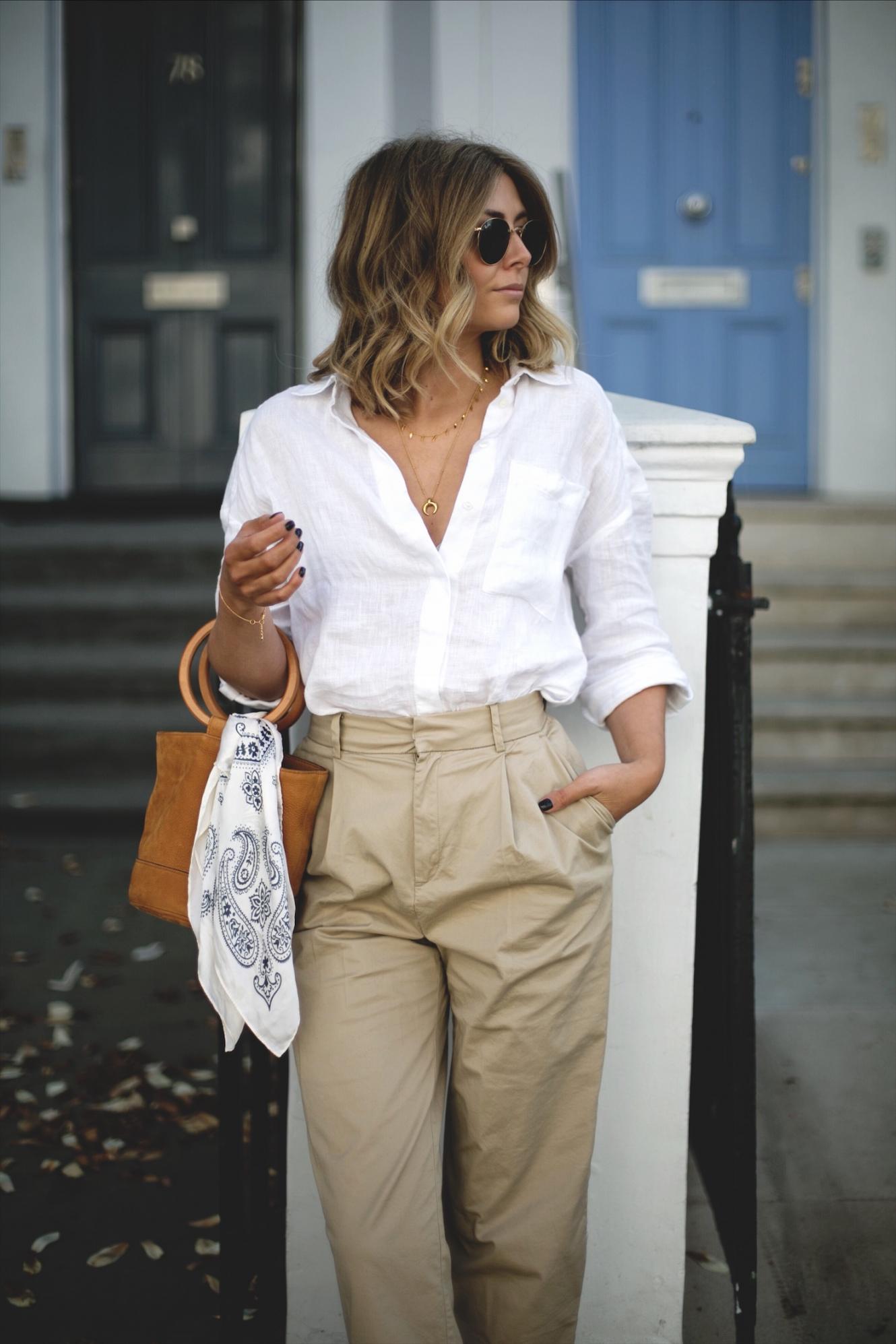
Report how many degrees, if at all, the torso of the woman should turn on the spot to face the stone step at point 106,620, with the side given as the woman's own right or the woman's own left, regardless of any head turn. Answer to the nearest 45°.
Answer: approximately 180°

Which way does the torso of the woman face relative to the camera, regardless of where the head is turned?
toward the camera

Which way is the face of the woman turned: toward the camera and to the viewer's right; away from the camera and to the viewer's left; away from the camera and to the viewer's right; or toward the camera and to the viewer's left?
toward the camera and to the viewer's right

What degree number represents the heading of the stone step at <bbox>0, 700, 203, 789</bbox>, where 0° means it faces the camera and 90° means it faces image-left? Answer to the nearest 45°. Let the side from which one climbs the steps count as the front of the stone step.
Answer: approximately 0°

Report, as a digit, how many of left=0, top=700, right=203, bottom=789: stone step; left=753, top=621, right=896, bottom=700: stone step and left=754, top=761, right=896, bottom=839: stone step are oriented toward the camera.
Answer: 3

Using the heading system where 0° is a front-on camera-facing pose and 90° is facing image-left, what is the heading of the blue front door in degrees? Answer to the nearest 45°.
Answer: approximately 0°

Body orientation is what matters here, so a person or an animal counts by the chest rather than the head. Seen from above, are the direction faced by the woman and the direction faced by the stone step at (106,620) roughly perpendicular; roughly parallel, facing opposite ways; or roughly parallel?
roughly parallel

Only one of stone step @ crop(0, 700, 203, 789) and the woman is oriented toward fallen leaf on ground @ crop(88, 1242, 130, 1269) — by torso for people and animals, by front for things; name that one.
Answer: the stone step

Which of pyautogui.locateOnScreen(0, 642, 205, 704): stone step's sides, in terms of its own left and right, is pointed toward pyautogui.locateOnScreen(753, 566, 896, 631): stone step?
left

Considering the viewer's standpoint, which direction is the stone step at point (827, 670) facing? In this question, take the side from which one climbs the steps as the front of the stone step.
facing the viewer

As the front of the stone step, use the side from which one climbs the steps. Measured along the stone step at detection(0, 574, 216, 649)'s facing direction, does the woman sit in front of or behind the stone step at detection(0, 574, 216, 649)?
in front
